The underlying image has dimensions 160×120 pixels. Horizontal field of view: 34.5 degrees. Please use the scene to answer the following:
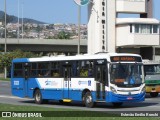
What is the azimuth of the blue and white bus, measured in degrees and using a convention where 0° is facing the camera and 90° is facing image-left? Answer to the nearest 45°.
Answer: approximately 315°
